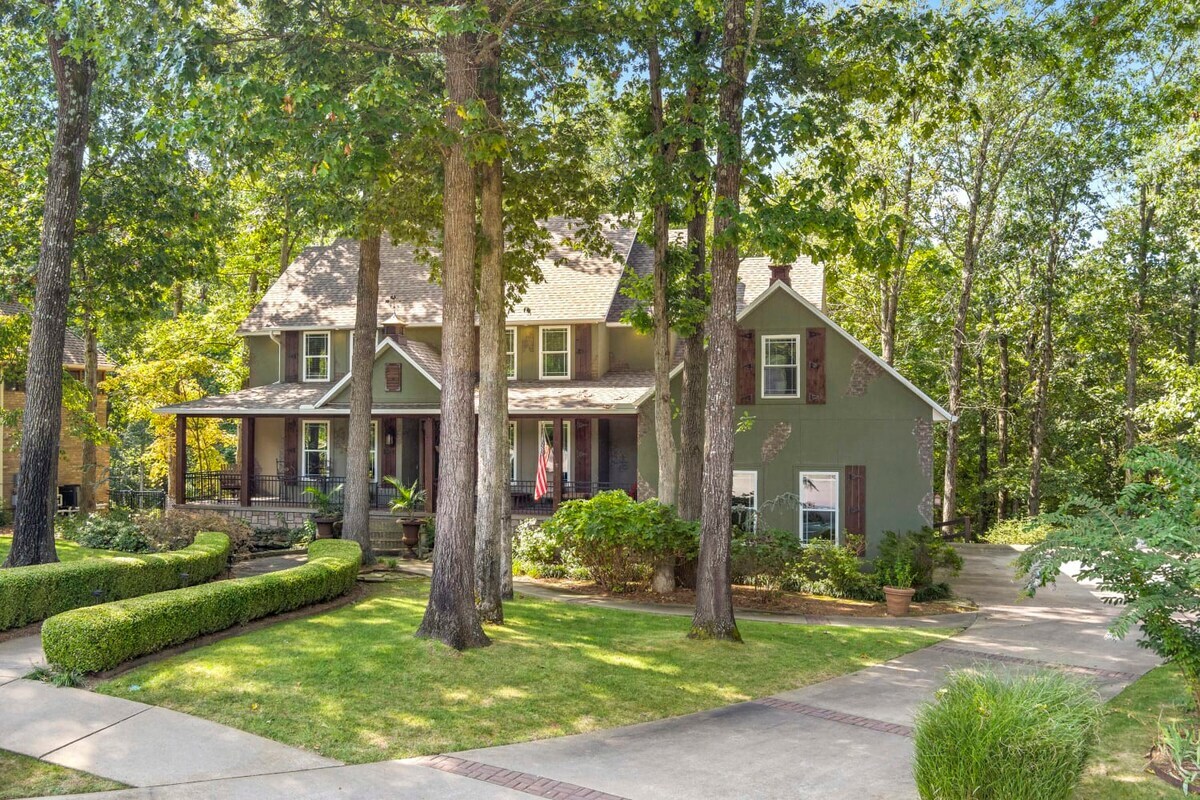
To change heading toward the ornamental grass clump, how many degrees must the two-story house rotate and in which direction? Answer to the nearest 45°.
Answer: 0° — it already faces it

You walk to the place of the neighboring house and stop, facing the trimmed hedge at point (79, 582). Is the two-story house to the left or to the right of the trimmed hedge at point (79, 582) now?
left

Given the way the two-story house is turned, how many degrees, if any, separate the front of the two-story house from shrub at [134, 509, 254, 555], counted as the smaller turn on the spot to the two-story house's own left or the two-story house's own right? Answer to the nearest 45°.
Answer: approximately 45° to the two-story house's own right

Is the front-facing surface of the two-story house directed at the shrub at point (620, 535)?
yes

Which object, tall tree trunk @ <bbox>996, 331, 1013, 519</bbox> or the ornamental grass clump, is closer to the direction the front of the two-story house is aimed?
the ornamental grass clump

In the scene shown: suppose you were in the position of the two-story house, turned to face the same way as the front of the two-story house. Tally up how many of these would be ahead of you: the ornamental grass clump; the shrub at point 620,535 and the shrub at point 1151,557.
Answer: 3

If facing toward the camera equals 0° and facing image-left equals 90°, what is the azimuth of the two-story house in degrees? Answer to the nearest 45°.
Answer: approximately 0°

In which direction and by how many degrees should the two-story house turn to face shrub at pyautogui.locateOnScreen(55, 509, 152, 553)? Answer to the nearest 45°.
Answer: approximately 45° to its right

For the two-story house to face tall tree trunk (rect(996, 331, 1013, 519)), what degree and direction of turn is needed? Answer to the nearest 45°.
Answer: approximately 135° to its left
